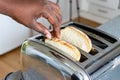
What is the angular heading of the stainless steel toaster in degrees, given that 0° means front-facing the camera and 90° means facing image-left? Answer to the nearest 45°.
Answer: approximately 315°

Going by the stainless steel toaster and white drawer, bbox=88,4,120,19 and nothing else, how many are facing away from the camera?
0

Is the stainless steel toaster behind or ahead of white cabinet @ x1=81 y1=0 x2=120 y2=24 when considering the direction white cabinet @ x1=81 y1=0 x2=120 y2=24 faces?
ahead

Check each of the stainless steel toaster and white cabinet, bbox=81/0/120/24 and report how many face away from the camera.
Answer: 0

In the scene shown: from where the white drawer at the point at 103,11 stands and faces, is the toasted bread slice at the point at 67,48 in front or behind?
in front

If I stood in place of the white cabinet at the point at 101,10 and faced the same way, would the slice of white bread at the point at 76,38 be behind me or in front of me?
in front

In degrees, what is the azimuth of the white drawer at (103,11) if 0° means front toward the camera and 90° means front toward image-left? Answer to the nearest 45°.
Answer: approximately 45°
